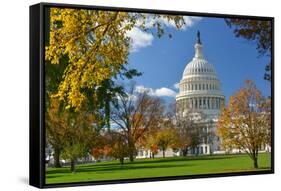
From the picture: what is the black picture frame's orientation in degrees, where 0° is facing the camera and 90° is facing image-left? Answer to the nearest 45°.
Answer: approximately 315°
